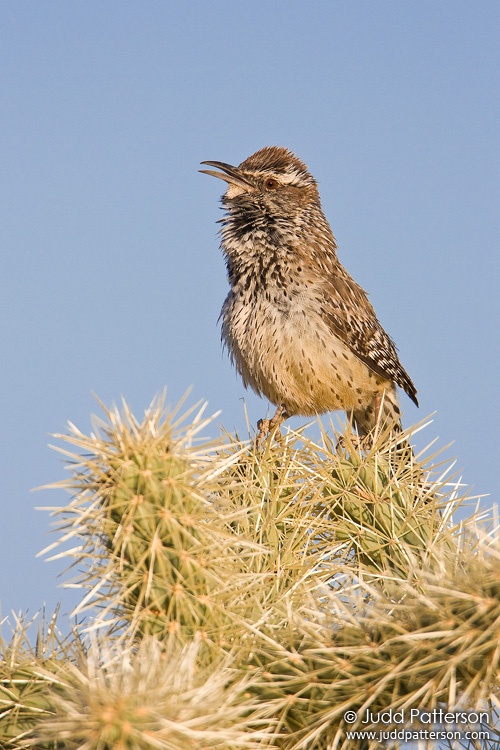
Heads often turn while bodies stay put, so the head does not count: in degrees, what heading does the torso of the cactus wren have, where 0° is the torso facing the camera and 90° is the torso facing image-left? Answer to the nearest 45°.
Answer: approximately 45°
